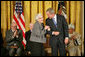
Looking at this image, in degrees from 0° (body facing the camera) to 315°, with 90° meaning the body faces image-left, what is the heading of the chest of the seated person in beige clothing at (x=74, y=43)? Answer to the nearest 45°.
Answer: approximately 45°

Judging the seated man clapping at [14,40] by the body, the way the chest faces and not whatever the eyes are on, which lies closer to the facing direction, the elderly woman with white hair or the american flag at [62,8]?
the elderly woman with white hair

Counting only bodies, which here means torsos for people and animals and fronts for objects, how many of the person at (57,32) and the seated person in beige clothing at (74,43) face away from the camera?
0

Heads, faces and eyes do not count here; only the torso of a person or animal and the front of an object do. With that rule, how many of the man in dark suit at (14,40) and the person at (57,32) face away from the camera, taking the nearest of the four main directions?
0

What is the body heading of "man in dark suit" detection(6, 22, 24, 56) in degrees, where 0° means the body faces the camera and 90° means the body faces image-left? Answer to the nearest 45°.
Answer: approximately 0°

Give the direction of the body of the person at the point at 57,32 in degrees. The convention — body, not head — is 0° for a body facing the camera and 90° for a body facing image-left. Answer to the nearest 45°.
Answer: approximately 45°

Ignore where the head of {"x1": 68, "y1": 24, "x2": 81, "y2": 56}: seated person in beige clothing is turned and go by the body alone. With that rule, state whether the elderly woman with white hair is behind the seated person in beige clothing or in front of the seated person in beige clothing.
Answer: in front

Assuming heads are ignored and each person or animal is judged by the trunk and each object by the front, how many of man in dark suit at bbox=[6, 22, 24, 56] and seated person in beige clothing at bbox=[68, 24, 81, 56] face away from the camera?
0

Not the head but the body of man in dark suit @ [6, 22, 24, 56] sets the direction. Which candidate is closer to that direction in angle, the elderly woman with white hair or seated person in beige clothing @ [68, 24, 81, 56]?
the elderly woman with white hair
